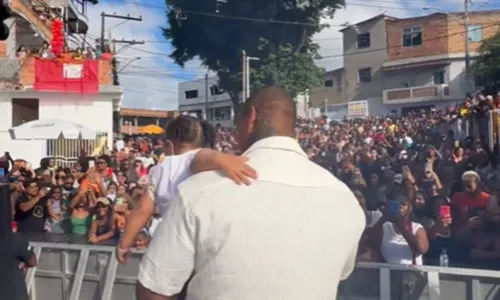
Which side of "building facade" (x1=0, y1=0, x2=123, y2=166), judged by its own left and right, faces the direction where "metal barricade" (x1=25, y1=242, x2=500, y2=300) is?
front

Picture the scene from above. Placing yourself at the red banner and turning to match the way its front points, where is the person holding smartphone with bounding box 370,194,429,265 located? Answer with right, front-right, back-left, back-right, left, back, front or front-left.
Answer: front

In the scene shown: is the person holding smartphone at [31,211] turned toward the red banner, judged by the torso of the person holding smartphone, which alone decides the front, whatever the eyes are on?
no

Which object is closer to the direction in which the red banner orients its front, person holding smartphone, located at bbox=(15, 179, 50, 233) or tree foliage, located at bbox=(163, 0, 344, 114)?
the person holding smartphone

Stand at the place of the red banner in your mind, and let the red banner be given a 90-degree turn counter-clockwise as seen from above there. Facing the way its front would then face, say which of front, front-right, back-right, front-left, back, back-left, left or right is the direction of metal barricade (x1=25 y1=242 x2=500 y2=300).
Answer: right

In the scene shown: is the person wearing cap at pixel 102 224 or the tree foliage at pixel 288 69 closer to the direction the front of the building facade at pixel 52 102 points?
the person wearing cap

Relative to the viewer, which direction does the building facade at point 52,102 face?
toward the camera

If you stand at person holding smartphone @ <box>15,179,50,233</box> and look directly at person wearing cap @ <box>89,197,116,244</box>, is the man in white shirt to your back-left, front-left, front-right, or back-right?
front-right

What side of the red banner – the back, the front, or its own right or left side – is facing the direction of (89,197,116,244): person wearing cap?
front

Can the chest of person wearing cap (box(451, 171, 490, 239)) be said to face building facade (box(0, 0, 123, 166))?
no

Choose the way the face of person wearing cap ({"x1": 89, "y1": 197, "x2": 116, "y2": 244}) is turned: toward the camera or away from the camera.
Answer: toward the camera

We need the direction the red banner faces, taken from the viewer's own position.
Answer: facing the viewer

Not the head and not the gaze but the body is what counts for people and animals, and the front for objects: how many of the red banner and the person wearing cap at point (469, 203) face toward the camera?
2

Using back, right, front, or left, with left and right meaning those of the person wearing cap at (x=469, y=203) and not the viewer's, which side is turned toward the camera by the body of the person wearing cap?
front

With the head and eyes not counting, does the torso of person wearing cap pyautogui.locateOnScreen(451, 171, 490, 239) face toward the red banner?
no

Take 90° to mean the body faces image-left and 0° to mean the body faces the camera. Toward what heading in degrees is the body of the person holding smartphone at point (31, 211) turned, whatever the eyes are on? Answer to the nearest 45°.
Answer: approximately 315°

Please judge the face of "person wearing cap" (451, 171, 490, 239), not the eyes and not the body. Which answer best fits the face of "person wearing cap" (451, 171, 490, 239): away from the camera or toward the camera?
toward the camera

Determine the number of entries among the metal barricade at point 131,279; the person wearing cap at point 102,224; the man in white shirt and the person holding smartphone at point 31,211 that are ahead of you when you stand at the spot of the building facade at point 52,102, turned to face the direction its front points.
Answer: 4
